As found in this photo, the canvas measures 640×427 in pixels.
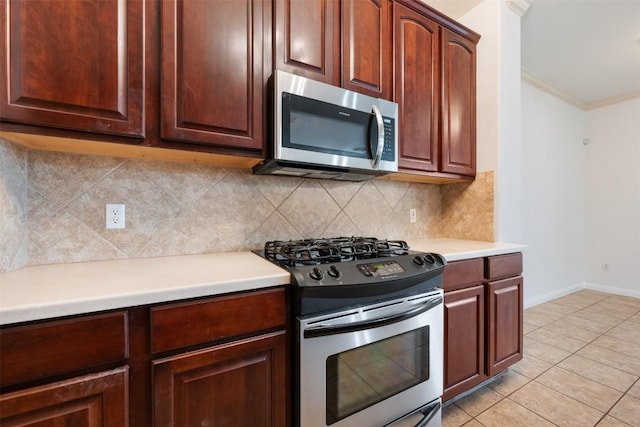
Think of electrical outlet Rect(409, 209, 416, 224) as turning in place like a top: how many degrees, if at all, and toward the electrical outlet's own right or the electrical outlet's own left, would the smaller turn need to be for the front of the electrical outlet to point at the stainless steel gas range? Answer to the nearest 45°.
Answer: approximately 45° to the electrical outlet's own right

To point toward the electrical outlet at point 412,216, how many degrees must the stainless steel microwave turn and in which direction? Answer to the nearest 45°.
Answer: approximately 90° to its left

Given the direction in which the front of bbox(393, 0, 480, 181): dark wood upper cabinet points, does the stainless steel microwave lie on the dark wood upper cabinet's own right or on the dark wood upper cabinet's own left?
on the dark wood upper cabinet's own right

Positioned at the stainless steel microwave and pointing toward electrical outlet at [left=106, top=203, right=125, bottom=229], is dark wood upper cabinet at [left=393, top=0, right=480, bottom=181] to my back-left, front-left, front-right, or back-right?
back-right

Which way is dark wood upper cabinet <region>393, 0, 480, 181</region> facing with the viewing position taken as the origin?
facing the viewer and to the right of the viewer

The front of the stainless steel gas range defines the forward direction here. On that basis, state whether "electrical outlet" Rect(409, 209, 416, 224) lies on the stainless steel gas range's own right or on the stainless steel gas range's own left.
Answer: on the stainless steel gas range's own left

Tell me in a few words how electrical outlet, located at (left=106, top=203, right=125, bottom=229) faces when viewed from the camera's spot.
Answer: facing the viewer

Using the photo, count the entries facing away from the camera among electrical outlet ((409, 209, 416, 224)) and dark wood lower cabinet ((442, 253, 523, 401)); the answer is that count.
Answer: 0

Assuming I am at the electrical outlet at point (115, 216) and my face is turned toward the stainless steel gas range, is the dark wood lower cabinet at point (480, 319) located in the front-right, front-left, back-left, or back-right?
front-left

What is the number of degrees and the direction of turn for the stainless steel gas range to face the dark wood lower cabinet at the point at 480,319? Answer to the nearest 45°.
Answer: approximately 90° to its left
